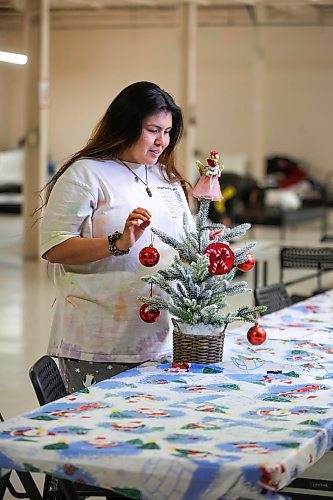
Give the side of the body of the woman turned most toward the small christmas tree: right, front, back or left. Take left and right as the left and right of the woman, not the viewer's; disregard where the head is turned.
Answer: front

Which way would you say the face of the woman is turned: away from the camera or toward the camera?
toward the camera

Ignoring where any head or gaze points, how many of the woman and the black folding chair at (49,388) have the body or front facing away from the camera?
0

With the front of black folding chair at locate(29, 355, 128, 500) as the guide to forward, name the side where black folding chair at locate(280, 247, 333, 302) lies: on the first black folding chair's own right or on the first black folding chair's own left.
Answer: on the first black folding chair's own left

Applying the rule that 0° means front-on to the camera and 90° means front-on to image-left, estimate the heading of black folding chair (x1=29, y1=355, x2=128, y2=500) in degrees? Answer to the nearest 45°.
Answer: approximately 315°

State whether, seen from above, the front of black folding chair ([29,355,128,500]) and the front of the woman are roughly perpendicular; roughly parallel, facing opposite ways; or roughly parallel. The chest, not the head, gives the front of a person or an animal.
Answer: roughly parallel

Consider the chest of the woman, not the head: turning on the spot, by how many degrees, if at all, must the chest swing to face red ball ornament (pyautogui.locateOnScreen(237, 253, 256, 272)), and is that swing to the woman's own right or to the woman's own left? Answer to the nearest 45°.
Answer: approximately 45° to the woman's own left

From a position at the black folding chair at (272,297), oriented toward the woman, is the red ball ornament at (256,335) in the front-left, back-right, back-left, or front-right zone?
front-left

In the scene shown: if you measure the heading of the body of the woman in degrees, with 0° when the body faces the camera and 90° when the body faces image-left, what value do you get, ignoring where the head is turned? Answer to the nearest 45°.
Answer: approximately 315°
